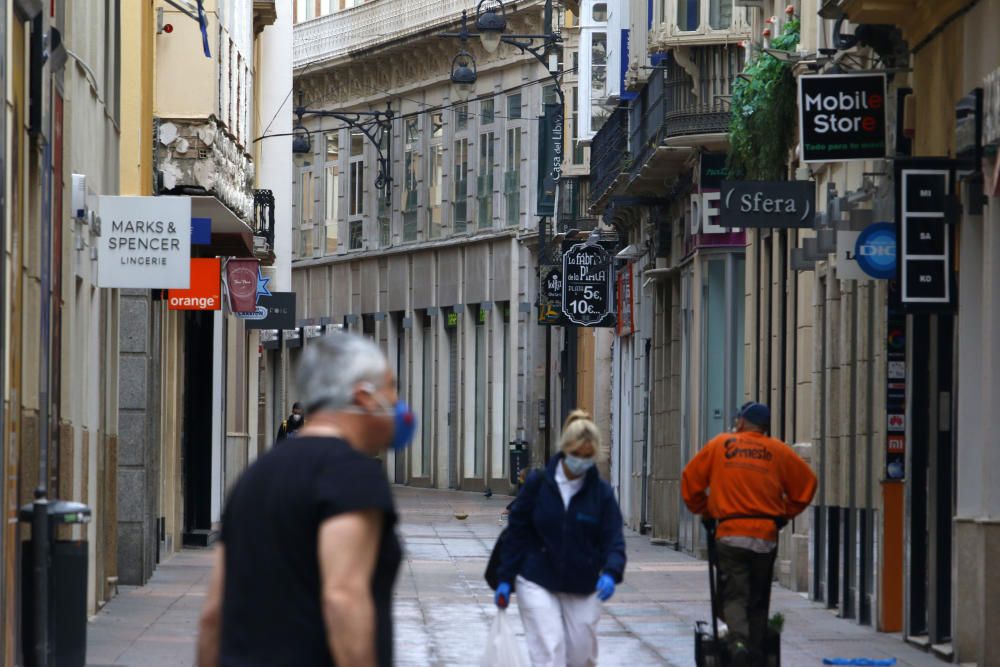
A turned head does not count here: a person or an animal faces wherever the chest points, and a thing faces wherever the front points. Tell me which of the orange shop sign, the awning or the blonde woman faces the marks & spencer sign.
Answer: the orange shop sign

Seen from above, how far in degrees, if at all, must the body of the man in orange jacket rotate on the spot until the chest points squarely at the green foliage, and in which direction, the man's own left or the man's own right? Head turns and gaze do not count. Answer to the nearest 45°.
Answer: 0° — they already face it

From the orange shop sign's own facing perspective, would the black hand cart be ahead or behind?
ahead

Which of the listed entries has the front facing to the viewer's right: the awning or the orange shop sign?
the awning

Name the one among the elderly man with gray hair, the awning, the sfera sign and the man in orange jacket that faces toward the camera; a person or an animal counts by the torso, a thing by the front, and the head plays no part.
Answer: the sfera sign

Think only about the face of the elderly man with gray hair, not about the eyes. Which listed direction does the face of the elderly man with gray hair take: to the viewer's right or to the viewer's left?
to the viewer's right

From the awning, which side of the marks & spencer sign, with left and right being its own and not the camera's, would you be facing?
back

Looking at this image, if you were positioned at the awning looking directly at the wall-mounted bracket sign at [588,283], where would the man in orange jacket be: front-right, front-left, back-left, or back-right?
back-right

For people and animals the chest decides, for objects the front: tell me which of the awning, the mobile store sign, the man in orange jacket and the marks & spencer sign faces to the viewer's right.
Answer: the awning

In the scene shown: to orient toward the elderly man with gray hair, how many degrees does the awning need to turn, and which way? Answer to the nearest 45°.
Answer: approximately 90° to its right

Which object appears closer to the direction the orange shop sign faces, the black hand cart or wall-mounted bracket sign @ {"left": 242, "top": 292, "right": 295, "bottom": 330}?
the black hand cart

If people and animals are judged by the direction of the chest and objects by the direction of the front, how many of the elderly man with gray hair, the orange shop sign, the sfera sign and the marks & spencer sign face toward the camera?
3
